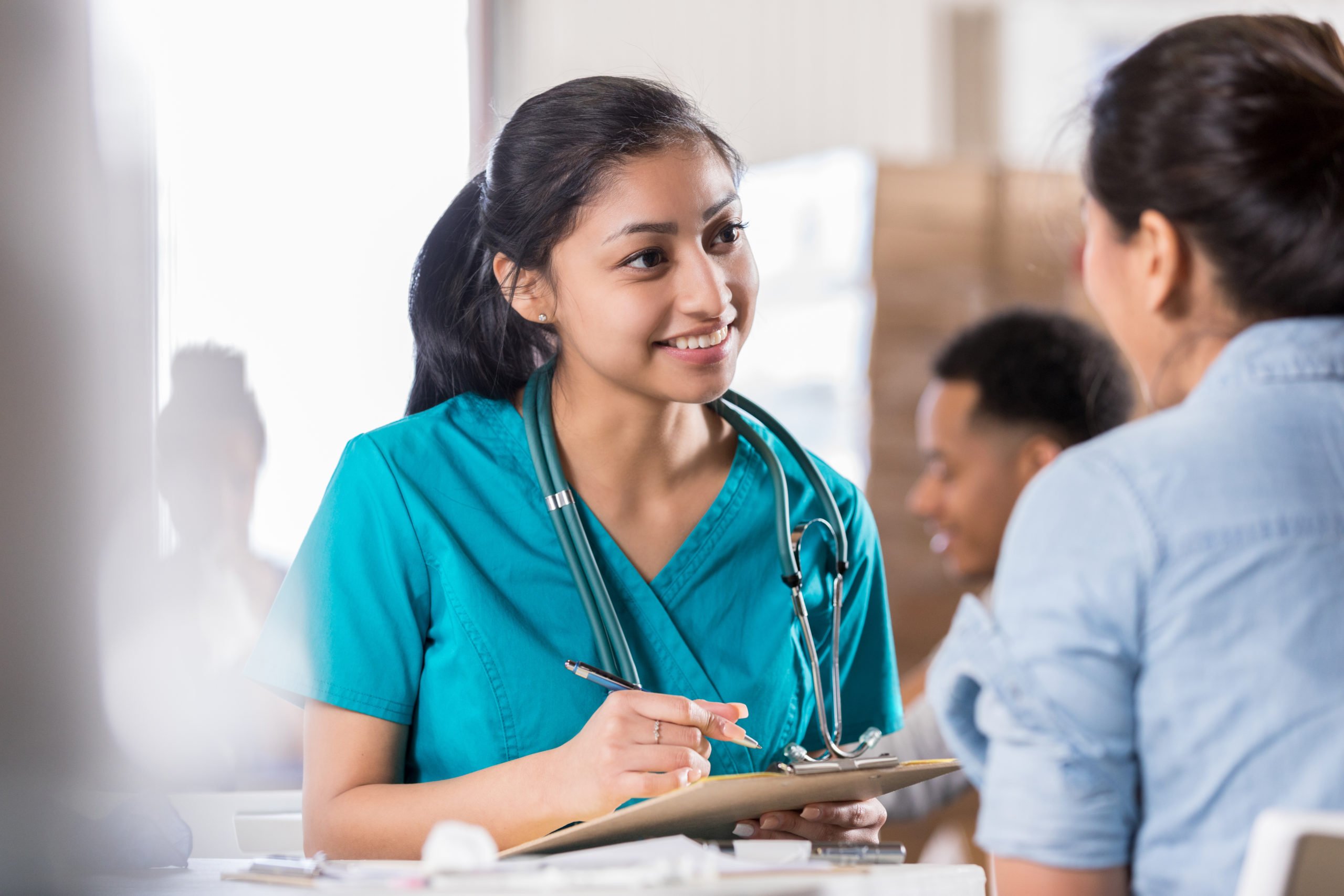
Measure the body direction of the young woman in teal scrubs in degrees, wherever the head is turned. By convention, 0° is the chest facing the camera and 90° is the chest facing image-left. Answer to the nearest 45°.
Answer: approximately 315°

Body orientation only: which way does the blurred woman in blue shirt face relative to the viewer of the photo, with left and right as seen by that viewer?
facing away from the viewer and to the left of the viewer

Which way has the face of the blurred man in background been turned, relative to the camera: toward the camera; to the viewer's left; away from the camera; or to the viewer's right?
to the viewer's left

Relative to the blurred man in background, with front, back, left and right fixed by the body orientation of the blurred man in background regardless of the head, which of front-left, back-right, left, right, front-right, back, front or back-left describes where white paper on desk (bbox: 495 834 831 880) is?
left

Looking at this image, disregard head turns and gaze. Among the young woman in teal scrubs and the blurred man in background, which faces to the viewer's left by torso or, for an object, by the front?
the blurred man in background

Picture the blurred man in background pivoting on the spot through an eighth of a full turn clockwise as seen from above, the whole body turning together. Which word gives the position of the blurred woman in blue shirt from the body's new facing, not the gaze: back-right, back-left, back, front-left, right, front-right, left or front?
back-left

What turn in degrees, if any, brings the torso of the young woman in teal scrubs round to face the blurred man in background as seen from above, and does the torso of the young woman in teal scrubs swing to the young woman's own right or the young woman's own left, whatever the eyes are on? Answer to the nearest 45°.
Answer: approximately 90° to the young woman's own left

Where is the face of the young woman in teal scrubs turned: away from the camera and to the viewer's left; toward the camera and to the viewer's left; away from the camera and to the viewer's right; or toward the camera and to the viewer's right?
toward the camera and to the viewer's right

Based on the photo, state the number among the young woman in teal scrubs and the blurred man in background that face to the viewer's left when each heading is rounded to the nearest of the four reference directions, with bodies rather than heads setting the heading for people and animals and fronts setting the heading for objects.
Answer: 1

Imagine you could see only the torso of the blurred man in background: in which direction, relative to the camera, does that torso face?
to the viewer's left
